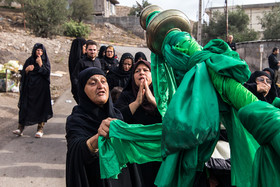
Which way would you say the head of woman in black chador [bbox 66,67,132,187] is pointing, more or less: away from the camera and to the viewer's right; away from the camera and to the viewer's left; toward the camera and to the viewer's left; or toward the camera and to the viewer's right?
toward the camera and to the viewer's right

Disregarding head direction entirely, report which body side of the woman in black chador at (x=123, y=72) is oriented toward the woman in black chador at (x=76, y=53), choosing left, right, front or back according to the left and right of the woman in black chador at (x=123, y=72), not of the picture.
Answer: back

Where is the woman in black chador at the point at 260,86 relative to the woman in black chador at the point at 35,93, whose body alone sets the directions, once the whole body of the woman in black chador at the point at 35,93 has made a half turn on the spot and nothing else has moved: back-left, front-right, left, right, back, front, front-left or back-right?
back-right

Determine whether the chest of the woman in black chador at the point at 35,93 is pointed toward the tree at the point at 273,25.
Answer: no

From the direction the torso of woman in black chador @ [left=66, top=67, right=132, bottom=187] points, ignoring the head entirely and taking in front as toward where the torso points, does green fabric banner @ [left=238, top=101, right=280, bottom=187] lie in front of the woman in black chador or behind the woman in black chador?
in front

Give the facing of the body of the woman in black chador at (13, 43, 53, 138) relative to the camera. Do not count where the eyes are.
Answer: toward the camera

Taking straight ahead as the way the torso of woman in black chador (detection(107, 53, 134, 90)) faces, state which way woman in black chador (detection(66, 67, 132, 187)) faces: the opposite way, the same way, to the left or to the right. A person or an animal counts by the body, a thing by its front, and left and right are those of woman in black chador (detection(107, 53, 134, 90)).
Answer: the same way

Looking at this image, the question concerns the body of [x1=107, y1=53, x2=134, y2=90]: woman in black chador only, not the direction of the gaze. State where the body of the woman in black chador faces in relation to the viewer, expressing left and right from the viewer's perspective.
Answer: facing the viewer and to the right of the viewer

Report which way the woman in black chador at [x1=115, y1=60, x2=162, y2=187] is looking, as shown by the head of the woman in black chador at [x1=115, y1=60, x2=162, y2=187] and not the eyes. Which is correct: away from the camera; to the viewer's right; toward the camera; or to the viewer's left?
toward the camera

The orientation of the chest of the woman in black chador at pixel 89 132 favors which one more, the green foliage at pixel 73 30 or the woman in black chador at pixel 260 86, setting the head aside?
the woman in black chador

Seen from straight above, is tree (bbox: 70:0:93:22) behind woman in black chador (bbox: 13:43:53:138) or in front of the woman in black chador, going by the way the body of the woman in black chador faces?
behind

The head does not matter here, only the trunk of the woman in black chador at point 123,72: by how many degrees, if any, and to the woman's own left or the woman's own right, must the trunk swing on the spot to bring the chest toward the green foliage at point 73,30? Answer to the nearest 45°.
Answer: approximately 135° to the woman's own left

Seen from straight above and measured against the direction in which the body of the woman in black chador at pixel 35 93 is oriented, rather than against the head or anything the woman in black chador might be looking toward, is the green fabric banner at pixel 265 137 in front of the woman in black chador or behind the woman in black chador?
in front

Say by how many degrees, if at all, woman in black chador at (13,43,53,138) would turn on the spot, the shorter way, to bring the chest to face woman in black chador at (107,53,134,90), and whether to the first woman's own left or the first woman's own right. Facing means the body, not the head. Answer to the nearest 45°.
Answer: approximately 45° to the first woman's own left
